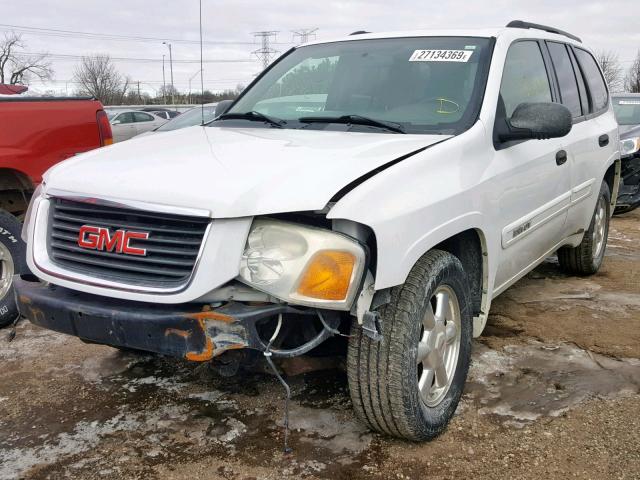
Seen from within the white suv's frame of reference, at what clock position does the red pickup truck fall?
The red pickup truck is roughly at 3 o'clock from the white suv.

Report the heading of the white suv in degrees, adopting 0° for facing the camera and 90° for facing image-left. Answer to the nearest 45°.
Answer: approximately 45°

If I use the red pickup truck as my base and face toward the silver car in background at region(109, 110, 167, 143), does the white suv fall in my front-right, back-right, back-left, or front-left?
back-right

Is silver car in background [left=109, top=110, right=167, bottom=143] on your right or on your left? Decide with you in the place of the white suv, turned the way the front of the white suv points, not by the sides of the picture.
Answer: on your right
